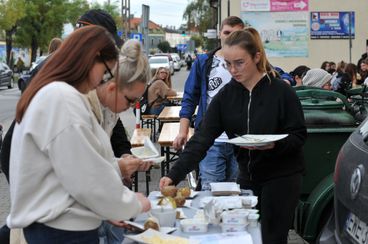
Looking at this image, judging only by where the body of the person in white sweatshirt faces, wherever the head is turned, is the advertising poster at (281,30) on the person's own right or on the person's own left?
on the person's own left

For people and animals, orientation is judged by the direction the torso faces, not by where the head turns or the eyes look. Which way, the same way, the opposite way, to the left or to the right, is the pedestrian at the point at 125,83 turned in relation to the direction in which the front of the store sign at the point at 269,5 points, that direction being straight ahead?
to the left

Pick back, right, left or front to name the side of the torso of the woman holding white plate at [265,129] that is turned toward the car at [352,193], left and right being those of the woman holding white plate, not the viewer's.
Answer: left

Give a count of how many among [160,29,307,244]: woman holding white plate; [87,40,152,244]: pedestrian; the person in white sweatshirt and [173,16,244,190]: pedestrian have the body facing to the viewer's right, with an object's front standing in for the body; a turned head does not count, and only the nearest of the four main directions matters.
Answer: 2

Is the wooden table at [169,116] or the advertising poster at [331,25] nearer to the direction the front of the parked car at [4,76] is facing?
the wooden table

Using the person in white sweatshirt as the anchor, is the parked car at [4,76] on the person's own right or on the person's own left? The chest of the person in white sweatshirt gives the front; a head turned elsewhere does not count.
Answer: on the person's own left

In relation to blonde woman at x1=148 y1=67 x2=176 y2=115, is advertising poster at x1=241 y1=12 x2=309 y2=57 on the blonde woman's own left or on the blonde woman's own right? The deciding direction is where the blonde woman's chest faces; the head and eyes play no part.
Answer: on the blonde woman's own left

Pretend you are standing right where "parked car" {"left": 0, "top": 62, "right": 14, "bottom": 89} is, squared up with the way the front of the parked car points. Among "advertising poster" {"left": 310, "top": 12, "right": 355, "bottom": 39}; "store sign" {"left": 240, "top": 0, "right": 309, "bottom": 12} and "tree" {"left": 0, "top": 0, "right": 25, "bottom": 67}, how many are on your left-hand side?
2

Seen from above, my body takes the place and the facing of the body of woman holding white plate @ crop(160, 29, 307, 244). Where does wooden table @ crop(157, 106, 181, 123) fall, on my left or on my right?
on my right

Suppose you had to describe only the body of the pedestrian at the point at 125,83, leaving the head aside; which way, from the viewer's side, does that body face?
to the viewer's right

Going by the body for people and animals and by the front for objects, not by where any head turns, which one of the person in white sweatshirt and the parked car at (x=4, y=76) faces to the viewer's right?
the person in white sweatshirt
